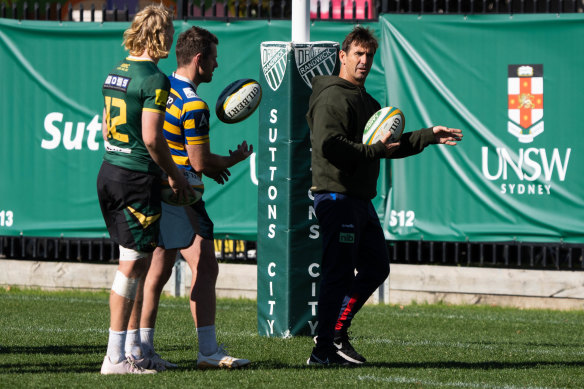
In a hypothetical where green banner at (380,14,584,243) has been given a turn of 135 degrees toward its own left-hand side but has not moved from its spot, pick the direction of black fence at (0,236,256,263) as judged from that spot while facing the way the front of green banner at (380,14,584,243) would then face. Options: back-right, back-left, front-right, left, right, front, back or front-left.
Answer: back-left

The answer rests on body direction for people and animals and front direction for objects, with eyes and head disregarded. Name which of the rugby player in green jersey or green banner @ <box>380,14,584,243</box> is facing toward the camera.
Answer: the green banner

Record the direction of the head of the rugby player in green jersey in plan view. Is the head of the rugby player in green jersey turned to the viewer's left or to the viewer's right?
to the viewer's right

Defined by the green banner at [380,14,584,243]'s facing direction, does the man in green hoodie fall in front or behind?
in front

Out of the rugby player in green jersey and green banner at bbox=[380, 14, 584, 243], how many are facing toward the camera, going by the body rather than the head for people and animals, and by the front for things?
1

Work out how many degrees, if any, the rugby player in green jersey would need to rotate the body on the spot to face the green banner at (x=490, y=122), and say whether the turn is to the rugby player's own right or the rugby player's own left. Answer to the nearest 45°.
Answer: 0° — they already face it

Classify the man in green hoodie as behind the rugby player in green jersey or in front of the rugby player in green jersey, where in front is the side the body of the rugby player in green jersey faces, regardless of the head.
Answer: in front

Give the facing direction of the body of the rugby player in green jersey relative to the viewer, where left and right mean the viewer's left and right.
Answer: facing away from the viewer and to the right of the viewer

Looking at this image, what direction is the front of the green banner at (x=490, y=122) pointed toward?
toward the camera

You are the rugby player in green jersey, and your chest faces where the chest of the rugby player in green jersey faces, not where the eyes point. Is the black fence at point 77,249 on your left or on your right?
on your left

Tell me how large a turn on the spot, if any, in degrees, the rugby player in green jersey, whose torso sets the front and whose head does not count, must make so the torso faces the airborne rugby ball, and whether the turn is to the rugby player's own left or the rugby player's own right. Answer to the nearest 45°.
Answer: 0° — they already face it

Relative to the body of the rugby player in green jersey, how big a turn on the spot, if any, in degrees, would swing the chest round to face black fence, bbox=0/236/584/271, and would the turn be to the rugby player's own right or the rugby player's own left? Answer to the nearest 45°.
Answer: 0° — they already face it

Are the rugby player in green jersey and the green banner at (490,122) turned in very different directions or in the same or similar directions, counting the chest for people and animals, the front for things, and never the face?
very different directions
